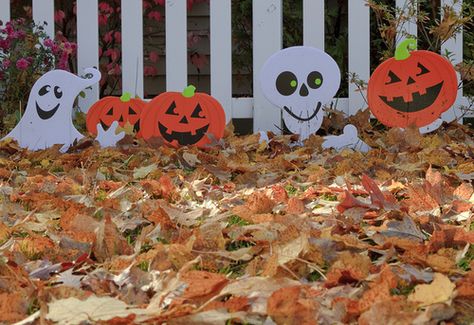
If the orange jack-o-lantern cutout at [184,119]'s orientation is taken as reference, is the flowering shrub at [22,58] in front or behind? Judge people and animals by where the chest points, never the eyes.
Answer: behind

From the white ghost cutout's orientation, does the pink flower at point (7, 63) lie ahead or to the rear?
to the rear

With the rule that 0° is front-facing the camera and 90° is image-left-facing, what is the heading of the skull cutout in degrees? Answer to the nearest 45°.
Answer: approximately 0°

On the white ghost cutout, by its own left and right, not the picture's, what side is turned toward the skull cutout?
left

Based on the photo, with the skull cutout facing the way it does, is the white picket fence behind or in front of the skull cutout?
behind
